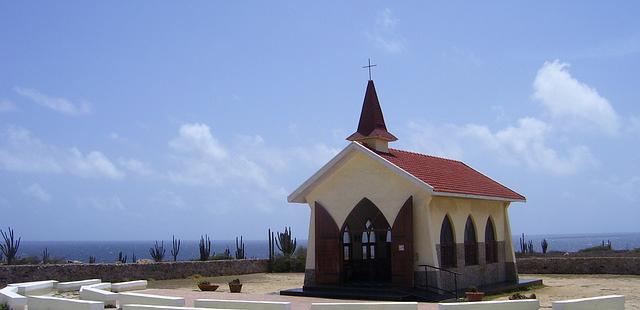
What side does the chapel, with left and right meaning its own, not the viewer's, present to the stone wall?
back

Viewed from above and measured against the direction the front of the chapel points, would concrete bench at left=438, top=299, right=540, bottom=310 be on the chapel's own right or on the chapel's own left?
on the chapel's own left

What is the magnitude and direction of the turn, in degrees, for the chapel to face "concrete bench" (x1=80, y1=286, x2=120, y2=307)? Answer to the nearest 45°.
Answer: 0° — it already faces it

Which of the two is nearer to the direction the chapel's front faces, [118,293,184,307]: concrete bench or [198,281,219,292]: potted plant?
the concrete bench

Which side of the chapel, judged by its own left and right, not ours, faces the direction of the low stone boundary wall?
right

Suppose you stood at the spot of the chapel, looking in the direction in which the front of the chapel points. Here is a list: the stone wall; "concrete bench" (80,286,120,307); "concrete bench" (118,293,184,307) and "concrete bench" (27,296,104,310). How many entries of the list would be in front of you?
3

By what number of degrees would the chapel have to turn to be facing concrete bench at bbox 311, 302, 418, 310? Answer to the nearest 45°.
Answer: approximately 45° to its left

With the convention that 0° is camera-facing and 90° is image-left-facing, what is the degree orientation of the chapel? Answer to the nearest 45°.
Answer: approximately 45°

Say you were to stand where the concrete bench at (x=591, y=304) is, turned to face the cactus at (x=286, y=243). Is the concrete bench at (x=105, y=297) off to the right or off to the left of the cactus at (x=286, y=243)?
left

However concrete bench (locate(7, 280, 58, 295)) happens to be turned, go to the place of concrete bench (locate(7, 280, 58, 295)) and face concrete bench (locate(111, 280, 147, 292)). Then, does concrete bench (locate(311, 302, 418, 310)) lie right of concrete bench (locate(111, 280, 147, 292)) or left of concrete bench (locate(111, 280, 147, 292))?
right

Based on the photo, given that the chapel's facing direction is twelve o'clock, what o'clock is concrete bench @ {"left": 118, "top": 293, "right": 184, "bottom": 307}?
The concrete bench is roughly at 12 o'clock from the chapel.

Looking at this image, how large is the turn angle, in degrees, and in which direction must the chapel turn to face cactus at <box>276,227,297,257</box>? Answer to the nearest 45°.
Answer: approximately 135° to its right

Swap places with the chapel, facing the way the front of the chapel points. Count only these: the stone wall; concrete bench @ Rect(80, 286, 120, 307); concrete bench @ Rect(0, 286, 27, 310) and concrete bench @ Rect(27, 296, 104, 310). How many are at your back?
1

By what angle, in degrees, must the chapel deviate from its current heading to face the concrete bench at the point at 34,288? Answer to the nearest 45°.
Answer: approximately 45° to its right
